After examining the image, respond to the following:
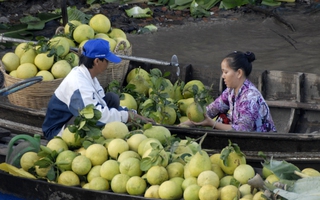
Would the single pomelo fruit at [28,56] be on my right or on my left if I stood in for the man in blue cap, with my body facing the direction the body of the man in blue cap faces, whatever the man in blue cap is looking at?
on my left

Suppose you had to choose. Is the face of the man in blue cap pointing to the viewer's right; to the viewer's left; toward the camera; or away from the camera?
to the viewer's right

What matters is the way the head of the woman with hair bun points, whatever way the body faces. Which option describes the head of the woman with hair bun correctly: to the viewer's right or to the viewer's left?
to the viewer's left

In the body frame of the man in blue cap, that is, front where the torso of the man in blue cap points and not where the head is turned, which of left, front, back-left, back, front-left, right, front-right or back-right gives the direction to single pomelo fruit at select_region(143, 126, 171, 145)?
front-right

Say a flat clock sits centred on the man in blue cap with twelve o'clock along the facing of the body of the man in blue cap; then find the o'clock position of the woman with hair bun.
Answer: The woman with hair bun is roughly at 12 o'clock from the man in blue cap.

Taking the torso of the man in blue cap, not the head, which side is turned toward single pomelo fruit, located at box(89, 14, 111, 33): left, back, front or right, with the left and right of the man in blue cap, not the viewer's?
left

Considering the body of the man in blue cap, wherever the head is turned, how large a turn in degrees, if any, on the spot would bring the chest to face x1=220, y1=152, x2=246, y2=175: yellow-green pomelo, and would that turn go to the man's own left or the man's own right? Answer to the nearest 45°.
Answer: approximately 45° to the man's own right

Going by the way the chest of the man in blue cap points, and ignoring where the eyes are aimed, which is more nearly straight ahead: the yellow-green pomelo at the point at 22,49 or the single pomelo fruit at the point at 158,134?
the single pomelo fruit

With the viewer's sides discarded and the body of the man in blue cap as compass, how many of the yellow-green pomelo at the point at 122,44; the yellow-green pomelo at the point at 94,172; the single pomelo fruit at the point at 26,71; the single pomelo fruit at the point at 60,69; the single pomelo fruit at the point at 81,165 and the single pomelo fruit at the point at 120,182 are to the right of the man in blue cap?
3

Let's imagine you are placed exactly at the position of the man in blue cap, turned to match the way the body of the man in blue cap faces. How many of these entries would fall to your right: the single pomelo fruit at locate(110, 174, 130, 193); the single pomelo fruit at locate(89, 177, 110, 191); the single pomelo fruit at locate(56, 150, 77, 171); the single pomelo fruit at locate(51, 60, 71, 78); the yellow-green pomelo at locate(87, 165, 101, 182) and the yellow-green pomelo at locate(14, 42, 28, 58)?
4

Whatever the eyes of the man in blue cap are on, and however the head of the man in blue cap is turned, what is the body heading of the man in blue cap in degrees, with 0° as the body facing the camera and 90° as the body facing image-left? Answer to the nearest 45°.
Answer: approximately 270°

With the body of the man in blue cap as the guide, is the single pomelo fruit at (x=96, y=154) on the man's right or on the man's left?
on the man's right

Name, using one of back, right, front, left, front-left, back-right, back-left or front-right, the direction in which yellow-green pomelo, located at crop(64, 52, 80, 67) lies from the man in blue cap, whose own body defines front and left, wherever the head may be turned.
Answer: left

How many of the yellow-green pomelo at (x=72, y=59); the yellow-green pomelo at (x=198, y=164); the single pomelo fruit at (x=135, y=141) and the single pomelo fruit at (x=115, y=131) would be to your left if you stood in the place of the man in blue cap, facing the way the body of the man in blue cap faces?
1
